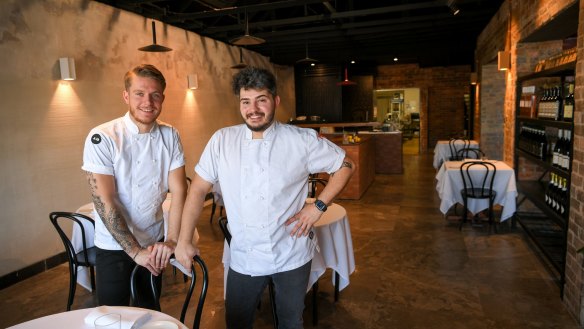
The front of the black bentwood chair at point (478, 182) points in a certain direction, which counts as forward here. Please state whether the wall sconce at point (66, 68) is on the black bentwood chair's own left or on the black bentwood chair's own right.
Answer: on the black bentwood chair's own left

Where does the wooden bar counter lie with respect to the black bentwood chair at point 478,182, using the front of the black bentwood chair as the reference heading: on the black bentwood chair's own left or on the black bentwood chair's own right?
on the black bentwood chair's own left

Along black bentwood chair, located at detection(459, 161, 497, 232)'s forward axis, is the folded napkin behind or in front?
behind

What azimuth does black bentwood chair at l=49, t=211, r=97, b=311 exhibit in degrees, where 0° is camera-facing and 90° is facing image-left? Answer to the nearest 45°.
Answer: approximately 225°

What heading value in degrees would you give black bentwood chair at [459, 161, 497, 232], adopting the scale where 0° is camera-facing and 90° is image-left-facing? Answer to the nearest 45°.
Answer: approximately 180°

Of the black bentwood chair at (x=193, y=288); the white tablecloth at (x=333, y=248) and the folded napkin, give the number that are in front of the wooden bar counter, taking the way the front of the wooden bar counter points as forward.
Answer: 3

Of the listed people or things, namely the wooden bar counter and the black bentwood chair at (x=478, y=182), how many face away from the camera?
1

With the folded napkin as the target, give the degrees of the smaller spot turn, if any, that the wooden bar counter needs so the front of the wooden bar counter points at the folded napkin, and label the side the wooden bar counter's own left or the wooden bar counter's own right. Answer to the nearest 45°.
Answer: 0° — it already faces it

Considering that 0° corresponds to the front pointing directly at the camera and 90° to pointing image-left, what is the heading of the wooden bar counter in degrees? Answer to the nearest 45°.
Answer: approximately 0°

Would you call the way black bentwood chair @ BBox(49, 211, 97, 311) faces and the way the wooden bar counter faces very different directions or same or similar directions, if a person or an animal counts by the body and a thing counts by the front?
very different directions

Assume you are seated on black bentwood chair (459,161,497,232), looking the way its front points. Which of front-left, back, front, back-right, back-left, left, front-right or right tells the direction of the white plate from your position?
back

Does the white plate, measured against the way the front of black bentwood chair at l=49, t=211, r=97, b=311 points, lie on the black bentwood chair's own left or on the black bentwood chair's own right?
on the black bentwood chair's own right
